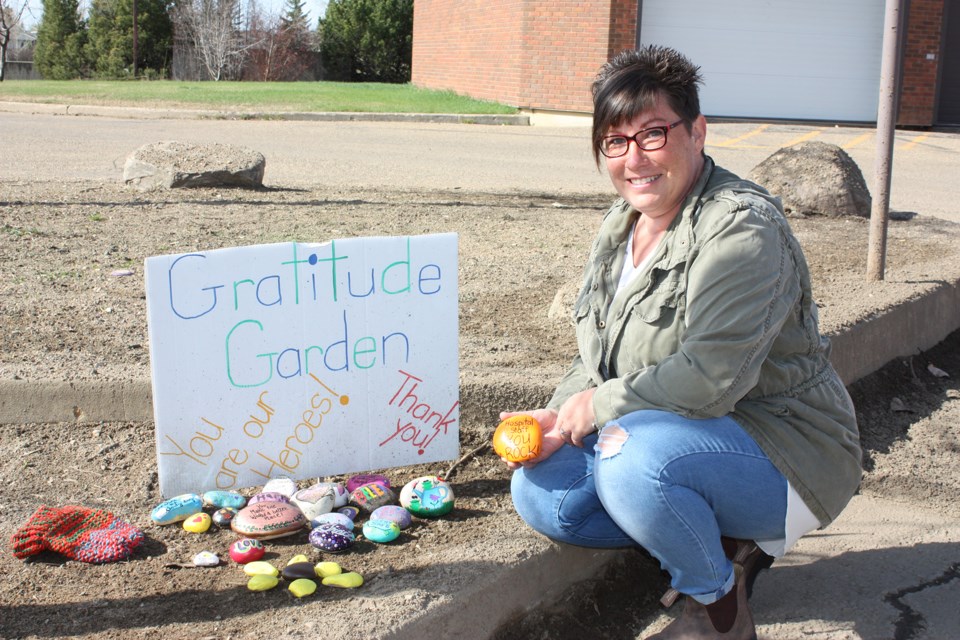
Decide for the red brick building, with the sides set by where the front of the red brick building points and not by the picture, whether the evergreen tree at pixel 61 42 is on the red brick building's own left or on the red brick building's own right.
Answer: on the red brick building's own right

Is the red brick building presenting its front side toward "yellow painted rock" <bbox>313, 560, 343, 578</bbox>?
yes

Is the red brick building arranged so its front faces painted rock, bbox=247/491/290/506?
yes

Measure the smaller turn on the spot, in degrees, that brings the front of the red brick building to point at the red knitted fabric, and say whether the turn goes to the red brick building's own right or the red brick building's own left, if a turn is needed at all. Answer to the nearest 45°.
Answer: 0° — it already faces it

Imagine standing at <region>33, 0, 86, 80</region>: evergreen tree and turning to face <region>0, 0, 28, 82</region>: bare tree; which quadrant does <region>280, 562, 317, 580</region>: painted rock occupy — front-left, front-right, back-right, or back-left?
back-left

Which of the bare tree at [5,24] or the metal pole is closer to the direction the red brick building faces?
the metal pole

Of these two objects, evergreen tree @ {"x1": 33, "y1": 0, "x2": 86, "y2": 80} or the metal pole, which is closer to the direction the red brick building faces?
the metal pole

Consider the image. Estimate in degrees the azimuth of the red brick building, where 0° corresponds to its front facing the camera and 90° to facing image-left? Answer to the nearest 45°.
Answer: approximately 0°

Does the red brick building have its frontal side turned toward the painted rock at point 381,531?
yes

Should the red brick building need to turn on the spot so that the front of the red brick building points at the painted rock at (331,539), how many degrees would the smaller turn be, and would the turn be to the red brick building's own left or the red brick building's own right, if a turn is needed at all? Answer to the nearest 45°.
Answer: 0° — it already faces it

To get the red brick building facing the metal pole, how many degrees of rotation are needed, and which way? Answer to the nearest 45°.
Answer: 0° — it already faces it
